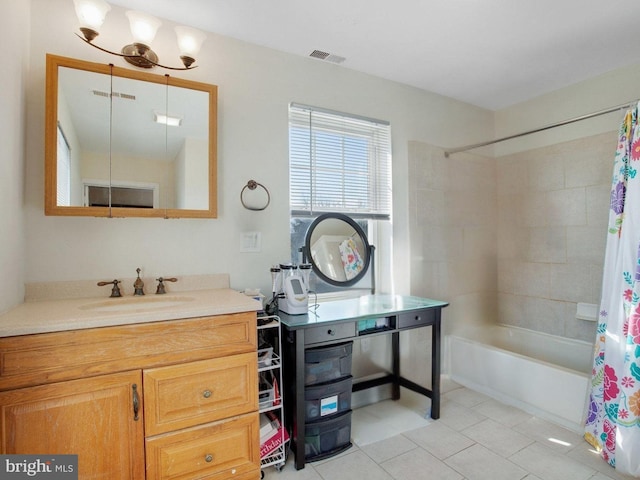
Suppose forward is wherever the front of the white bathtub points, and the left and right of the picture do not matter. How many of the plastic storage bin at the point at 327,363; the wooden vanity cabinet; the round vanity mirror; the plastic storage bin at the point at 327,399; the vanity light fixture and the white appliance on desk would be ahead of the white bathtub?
6

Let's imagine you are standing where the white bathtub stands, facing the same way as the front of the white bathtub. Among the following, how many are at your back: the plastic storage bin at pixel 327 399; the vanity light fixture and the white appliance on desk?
0

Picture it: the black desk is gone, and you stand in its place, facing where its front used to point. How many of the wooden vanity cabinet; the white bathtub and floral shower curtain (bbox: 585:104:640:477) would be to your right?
1

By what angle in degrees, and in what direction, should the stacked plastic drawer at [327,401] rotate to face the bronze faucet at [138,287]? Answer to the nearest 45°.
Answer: approximately 135° to its right

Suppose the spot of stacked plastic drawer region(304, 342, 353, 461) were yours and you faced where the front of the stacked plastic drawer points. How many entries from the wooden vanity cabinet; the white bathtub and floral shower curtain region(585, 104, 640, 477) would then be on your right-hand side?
1

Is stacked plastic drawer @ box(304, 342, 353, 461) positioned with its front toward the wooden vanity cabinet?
no

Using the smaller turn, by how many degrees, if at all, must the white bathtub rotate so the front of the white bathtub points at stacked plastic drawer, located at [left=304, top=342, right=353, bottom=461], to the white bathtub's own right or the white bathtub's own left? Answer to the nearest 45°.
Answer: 0° — it already faces it

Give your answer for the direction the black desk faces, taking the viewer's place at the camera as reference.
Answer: facing the viewer and to the right of the viewer

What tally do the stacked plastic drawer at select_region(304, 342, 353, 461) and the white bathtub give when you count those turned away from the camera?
0

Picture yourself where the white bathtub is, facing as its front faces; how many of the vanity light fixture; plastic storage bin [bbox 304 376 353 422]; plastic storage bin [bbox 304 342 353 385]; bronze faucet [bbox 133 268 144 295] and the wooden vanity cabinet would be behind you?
0

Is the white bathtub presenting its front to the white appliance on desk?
yes

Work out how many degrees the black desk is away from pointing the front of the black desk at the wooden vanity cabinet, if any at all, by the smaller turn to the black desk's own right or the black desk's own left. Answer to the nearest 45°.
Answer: approximately 90° to the black desk's own right

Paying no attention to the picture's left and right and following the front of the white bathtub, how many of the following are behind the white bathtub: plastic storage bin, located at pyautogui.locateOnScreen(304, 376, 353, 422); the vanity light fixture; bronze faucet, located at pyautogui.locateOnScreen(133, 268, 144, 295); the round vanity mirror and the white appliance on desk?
0

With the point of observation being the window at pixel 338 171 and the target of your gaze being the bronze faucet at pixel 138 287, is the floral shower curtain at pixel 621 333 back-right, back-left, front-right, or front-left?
back-left

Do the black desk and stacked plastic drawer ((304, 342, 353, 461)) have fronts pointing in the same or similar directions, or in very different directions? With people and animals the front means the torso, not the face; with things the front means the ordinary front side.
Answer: same or similar directions

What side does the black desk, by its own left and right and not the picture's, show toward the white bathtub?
left

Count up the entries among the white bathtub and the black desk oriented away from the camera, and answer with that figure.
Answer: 0

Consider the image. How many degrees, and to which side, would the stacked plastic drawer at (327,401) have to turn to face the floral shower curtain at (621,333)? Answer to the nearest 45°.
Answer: approximately 45° to its left

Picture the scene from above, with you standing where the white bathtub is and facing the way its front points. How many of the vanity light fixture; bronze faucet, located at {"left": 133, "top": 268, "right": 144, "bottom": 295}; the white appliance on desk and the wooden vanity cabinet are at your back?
0
